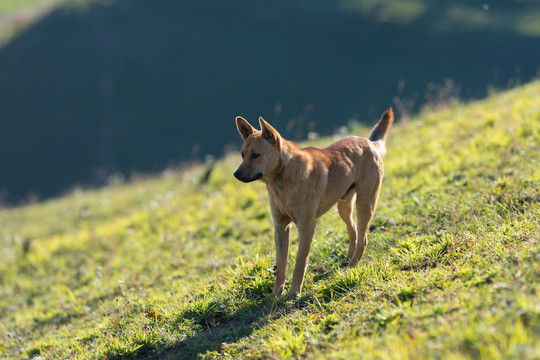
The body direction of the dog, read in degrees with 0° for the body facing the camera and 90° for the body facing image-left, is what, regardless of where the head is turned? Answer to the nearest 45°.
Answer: approximately 45°
